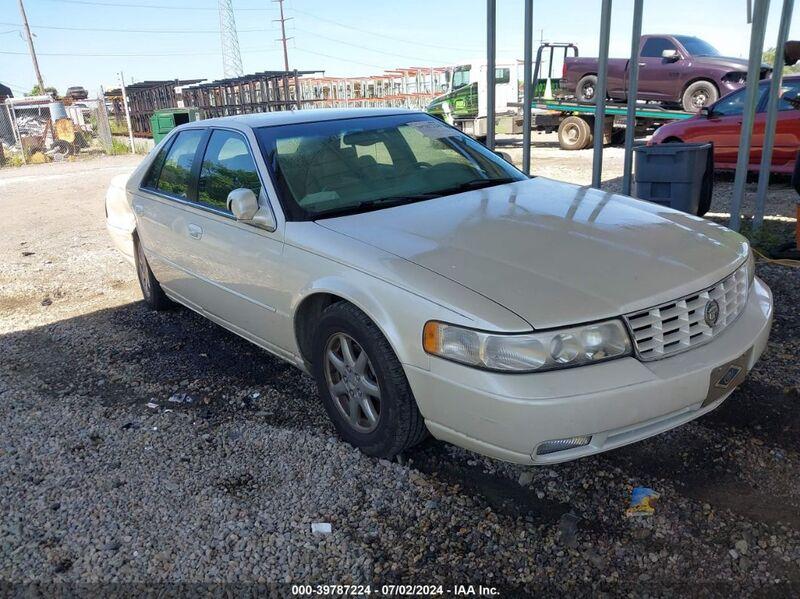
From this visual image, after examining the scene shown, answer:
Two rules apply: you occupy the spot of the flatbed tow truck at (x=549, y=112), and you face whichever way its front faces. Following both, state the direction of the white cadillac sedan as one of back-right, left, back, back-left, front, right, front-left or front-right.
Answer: left

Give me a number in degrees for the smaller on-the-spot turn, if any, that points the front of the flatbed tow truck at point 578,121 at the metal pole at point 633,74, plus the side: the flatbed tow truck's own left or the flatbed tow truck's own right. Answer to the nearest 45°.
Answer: approximately 90° to the flatbed tow truck's own left

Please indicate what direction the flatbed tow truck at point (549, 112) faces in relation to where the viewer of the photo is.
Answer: facing to the left of the viewer

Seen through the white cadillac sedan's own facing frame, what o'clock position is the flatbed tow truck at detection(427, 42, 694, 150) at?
The flatbed tow truck is roughly at 8 o'clock from the white cadillac sedan.

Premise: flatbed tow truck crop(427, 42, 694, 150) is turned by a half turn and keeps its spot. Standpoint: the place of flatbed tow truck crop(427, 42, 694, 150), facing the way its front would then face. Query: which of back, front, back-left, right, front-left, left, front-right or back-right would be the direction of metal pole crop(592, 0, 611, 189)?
right

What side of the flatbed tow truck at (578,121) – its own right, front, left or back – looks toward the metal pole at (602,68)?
left

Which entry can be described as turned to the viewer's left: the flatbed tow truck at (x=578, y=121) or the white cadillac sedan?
the flatbed tow truck

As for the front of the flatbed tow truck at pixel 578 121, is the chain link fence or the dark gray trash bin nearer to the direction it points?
the chain link fence

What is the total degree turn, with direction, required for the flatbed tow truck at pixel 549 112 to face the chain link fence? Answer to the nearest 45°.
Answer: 0° — it already faces it

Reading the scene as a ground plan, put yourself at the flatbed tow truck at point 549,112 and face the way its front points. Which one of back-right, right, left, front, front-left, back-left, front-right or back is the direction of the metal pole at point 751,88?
left

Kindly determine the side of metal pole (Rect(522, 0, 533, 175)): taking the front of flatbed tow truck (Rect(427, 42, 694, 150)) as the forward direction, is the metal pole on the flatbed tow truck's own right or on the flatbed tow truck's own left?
on the flatbed tow truck's own left

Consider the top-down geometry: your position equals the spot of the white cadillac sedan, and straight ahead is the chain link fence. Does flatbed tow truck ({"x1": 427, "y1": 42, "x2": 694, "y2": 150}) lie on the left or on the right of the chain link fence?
right
